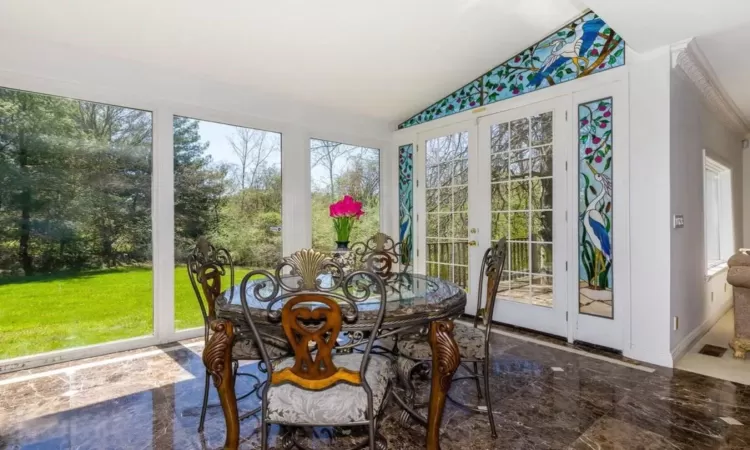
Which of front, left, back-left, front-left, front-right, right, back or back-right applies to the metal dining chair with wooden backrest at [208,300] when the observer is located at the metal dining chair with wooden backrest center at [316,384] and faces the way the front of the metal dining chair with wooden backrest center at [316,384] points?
front-left

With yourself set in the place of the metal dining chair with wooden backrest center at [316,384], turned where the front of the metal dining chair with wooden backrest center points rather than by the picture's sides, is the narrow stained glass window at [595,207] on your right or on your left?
on your right

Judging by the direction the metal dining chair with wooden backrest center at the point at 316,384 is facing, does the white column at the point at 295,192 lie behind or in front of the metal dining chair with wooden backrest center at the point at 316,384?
in front

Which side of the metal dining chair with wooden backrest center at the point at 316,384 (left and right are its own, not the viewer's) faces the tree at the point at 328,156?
front

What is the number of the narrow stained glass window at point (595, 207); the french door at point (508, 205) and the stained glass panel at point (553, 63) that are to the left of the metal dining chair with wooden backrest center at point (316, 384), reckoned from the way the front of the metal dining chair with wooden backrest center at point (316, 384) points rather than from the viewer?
0

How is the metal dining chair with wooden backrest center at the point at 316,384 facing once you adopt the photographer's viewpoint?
facing away from the viewer

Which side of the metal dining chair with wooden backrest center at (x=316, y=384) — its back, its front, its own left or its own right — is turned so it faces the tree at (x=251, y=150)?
front

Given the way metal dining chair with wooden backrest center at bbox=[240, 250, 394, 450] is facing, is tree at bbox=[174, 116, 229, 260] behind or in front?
in front

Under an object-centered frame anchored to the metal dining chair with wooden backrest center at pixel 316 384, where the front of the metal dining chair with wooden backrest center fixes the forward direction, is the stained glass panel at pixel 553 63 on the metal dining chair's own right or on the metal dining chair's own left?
on the metal dining chair's own right

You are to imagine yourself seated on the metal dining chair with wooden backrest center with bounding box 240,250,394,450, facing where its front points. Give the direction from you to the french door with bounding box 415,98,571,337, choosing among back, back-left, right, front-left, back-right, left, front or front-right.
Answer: front-right
